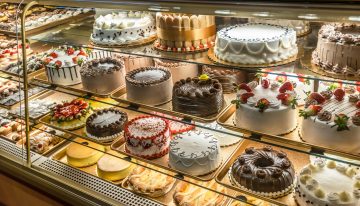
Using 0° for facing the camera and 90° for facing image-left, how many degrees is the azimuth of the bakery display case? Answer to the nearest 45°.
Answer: approximately 45°

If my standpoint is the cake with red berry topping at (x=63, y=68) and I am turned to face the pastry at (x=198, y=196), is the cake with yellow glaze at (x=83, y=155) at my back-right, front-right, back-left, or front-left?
front-right
